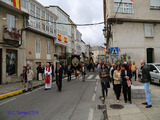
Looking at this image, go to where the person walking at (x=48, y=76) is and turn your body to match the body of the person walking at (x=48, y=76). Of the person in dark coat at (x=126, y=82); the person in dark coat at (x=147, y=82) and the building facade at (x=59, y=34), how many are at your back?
1

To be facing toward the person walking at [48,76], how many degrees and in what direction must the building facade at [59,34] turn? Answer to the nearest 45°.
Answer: approximately 45° to its right

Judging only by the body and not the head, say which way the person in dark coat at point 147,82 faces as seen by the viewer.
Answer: to the viewer's left

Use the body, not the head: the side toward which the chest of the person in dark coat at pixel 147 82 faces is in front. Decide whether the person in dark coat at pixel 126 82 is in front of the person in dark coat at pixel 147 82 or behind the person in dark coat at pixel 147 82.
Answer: in front

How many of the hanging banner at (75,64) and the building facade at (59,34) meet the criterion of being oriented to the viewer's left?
0

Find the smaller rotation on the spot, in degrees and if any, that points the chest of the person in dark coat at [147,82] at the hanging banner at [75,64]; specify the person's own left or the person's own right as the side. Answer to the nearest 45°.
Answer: approximately 45° to the person's own right

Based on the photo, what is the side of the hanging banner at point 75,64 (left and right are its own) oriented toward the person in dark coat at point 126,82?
front

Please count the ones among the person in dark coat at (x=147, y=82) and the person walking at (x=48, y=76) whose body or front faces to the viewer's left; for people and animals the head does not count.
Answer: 1

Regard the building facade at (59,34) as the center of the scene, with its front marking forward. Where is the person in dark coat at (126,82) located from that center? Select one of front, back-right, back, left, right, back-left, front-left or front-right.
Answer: front-right
